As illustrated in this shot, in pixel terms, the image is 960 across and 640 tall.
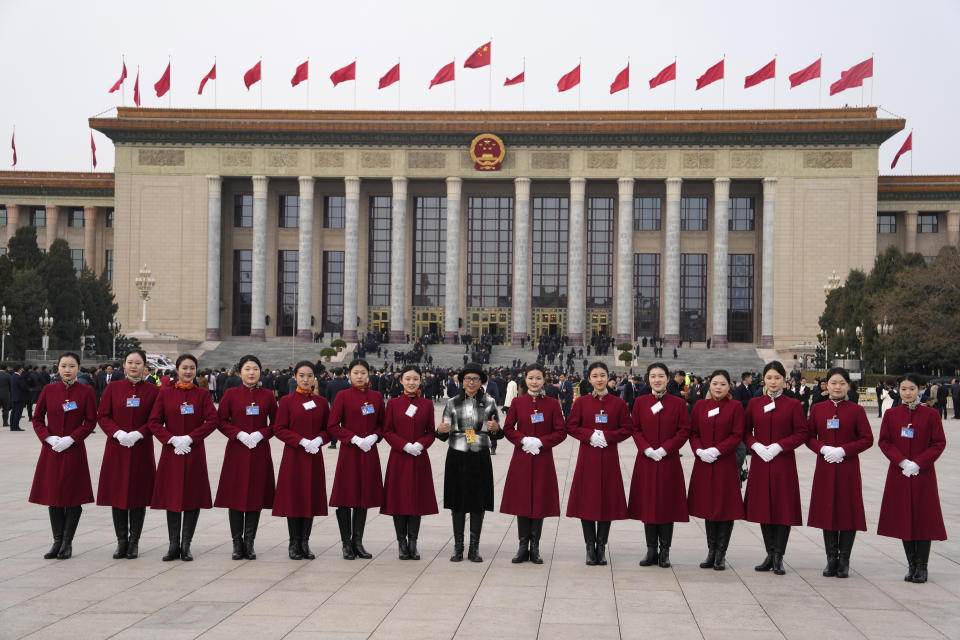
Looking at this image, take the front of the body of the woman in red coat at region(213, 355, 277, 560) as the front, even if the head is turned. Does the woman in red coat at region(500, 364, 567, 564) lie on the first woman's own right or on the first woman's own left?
on the first woman's own left

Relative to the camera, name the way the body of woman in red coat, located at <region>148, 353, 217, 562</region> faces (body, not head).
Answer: toward the camera

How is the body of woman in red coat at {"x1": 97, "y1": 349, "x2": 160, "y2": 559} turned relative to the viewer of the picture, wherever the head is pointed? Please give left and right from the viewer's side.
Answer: facing the viewer

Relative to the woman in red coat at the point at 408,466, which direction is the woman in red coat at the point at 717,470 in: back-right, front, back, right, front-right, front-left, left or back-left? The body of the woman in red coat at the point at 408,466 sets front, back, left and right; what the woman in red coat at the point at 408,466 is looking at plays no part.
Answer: left

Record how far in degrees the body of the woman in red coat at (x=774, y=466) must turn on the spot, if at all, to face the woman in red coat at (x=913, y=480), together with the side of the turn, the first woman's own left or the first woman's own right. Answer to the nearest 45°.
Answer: approximately 90° to the first woman's own left

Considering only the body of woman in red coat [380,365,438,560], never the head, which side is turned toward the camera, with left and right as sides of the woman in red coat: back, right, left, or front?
front

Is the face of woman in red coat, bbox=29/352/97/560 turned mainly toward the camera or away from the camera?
toward the camera

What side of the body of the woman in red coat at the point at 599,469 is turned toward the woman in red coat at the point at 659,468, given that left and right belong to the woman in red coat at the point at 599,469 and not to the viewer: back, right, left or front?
left

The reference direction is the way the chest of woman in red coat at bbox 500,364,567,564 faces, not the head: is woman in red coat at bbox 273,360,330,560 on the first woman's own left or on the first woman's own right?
on the first woman's own right

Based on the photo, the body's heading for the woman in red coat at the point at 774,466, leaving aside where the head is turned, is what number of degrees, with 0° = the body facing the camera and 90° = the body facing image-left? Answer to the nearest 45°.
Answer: approximately 0°

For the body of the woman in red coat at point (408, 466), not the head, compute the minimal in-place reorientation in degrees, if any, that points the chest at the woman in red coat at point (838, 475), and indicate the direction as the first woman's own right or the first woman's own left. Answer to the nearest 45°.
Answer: approximately 90° to the first woman's own left

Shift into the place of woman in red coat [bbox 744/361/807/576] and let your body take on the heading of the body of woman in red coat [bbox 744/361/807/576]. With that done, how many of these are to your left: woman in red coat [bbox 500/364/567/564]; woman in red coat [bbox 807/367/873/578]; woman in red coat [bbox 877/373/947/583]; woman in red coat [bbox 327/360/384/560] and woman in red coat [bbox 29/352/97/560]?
2

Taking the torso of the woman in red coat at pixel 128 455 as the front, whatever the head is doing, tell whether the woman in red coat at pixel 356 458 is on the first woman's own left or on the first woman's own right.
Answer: on the first woman's own left

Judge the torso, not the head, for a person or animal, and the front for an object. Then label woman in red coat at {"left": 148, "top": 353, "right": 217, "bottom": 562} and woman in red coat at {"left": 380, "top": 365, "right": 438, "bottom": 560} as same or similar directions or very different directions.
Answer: same or similar directions
